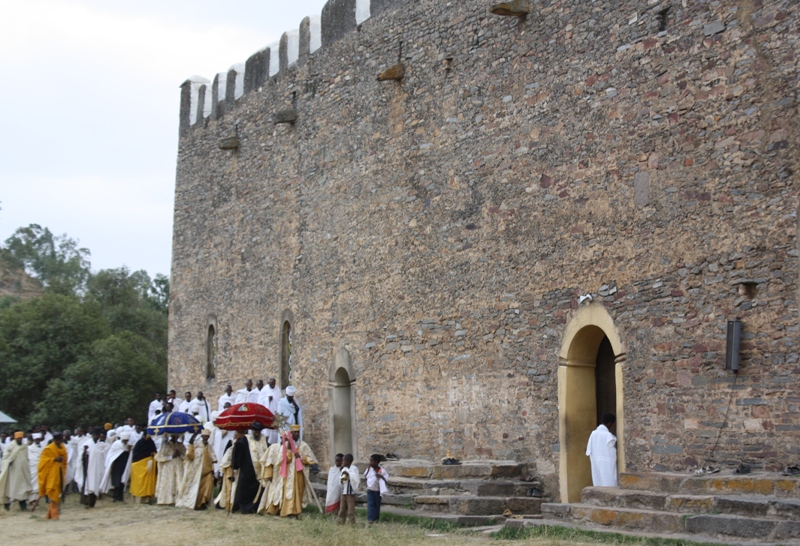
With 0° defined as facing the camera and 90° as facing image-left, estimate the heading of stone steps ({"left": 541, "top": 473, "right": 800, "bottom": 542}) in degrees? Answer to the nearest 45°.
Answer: approximately 45°

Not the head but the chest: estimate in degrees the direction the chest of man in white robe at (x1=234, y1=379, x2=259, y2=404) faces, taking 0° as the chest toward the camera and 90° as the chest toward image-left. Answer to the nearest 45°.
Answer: approximately 0°

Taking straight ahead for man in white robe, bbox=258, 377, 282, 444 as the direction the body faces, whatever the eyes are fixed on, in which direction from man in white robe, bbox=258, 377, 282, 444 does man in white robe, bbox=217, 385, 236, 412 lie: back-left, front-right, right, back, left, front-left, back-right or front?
back-right

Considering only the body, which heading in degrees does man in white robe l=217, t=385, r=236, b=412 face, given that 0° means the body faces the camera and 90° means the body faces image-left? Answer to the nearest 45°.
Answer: approximately 0°

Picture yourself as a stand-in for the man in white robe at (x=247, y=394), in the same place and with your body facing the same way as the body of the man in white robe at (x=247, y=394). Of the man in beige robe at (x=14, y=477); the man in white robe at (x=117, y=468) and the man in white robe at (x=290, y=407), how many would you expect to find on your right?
2
